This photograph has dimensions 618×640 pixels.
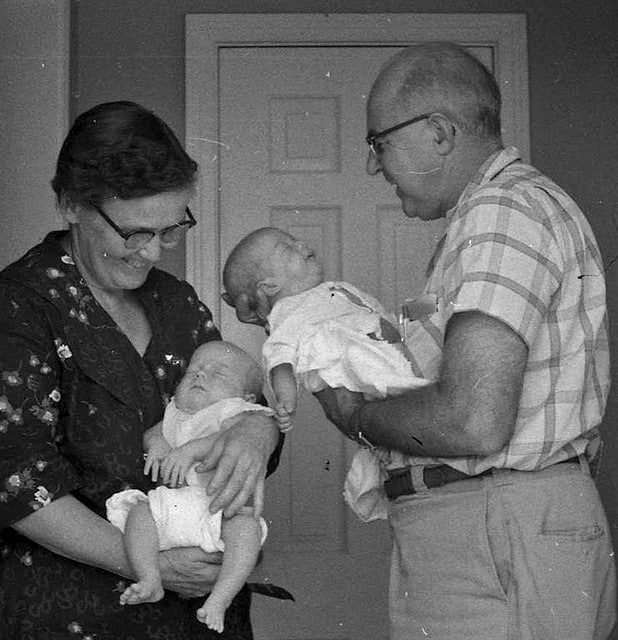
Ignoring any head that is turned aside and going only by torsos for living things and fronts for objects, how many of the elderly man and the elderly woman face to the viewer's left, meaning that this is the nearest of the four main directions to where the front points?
1

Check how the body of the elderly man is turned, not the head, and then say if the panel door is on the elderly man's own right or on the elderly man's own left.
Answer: on the elderly man's own right

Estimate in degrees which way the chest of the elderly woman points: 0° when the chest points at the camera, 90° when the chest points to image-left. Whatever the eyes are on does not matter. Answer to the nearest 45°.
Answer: approximately 315°

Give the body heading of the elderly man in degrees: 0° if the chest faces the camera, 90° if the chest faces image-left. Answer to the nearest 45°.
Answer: approximately 90°
